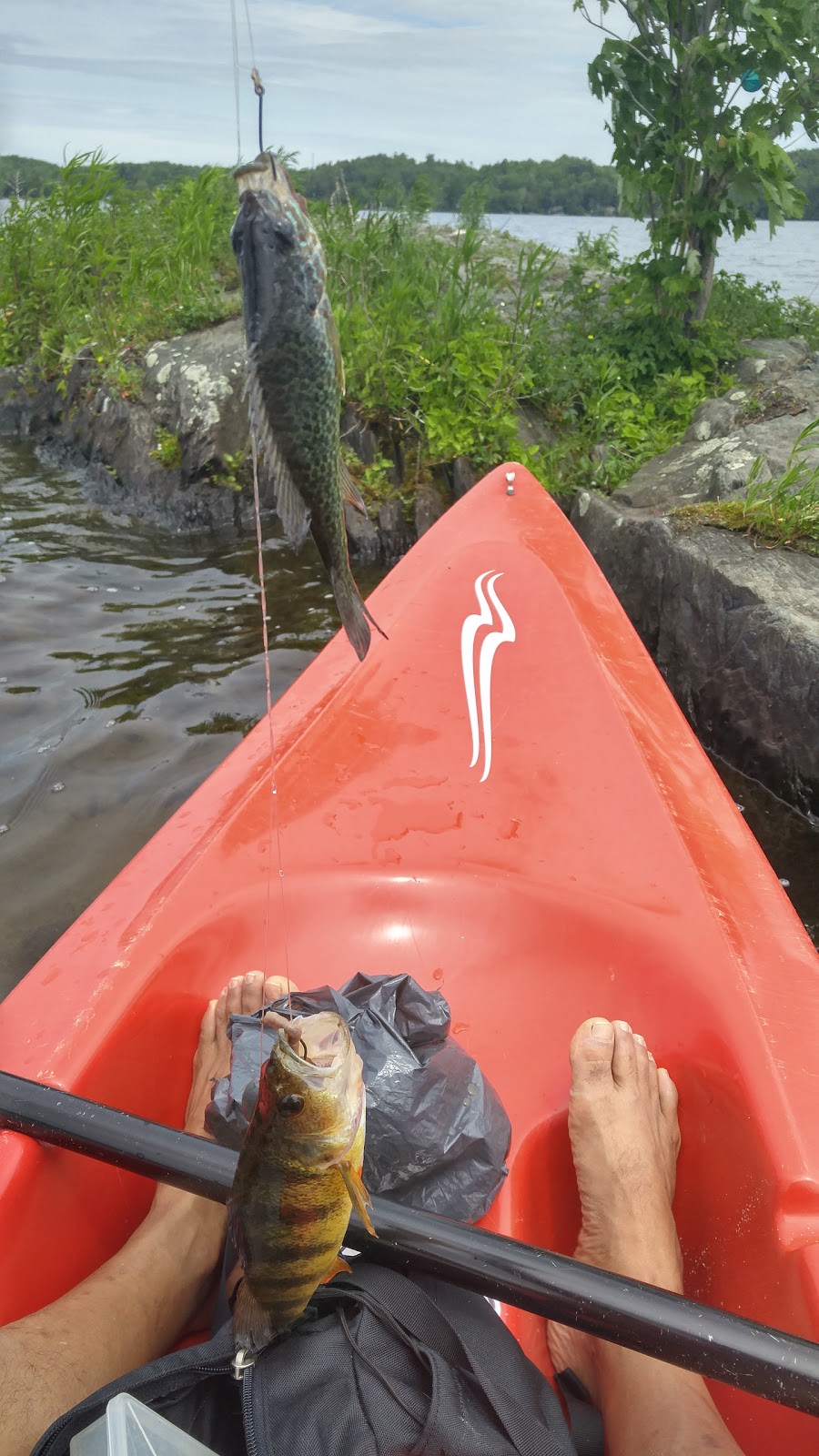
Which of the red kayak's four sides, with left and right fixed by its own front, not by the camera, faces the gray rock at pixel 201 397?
front

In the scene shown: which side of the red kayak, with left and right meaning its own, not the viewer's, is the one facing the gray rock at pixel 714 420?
front

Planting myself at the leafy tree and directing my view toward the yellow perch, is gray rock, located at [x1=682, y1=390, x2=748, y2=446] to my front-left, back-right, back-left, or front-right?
front-left

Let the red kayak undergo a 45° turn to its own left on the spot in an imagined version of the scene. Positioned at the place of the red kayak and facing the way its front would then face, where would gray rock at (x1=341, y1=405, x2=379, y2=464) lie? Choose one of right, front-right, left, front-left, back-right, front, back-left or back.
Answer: front-right

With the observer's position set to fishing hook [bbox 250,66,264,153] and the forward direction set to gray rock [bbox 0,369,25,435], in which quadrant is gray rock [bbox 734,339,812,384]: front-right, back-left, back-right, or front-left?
front-right

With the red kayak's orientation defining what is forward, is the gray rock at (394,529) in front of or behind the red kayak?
in front

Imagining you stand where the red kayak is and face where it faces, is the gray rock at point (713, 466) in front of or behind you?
in front

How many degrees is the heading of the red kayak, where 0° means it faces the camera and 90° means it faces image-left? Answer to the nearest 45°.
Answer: approximately 180°

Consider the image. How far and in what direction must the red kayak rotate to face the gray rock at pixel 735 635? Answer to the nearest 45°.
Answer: approximately 45° to its right
